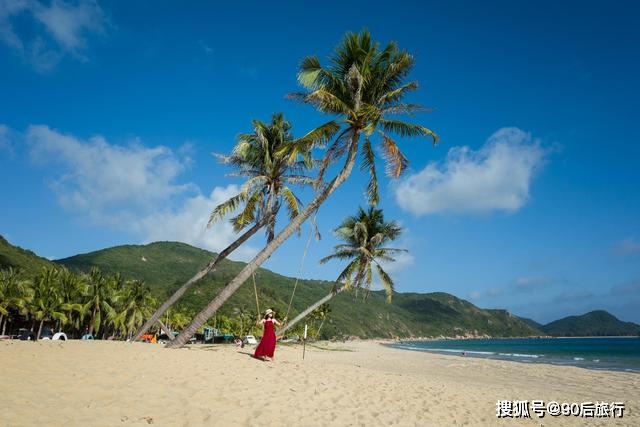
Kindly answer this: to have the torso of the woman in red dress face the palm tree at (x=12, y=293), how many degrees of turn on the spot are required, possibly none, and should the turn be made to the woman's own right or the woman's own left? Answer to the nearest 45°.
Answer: approximately 135° to the woman's own right

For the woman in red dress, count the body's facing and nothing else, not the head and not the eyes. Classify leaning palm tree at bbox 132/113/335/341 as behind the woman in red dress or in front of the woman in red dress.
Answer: behind

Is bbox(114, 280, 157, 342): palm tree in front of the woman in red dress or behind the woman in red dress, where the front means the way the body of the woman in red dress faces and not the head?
behind

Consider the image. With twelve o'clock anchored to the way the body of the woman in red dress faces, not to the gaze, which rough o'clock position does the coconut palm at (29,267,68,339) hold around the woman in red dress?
The coconut palm is roughly at 5 o'clock from the woman in red dress.

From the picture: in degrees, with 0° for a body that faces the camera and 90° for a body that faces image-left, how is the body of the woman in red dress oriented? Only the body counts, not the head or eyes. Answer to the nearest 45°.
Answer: approximately 0°

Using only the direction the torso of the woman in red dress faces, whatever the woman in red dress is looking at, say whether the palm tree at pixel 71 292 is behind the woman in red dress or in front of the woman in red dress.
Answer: behind

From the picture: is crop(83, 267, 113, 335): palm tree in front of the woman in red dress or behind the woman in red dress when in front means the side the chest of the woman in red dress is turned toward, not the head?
behind

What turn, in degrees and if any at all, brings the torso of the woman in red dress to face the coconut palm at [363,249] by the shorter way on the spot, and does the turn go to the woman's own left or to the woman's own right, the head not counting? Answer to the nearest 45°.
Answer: approximately 180°
